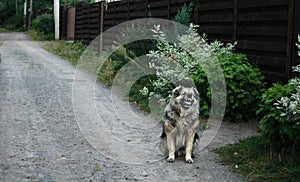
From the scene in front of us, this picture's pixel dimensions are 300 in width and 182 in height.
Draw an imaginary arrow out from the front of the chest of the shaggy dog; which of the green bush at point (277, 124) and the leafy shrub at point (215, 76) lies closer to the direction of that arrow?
the green bush

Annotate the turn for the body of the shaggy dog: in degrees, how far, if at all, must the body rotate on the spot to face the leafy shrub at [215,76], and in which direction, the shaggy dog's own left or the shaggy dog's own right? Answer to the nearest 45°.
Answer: approximately 180°

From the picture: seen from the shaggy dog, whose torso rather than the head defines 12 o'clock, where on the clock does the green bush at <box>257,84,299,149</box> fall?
The green bush is roughly at 9 o'clock from the shaggy dog.

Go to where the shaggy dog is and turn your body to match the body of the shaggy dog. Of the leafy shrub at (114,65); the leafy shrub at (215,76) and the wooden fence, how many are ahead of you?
0

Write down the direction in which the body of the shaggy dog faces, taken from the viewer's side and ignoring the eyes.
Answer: toward the camera

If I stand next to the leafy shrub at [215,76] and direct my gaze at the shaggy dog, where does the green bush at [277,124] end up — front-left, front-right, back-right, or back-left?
front-left

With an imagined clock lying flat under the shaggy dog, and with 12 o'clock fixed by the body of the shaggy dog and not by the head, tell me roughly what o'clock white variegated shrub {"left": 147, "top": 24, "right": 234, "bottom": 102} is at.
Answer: The white variegated shrub is roughly at 6 o'clock from the shaggy dog.

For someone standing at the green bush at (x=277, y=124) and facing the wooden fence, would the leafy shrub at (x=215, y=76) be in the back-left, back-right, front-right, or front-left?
front-left

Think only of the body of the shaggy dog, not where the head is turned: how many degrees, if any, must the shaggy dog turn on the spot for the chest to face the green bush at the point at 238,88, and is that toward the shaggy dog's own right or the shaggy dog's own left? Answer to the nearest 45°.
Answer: approximately 135° to the shaggy dog's own left

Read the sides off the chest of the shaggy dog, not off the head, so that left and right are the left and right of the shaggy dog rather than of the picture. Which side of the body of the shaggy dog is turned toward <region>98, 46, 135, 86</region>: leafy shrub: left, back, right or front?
back
